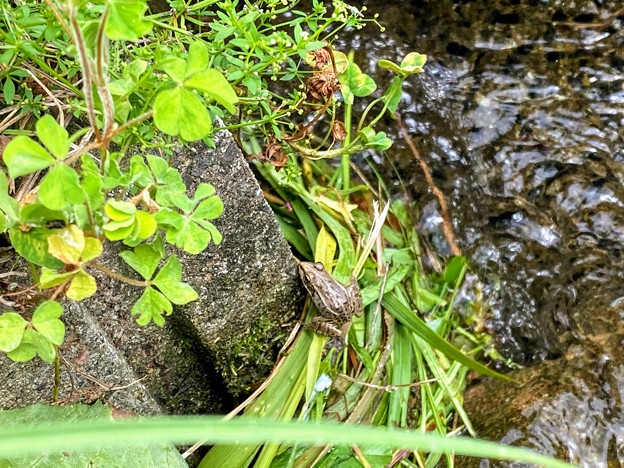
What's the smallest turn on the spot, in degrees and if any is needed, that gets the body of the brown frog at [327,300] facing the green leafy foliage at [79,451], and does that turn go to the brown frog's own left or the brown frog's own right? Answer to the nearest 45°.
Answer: approximately 90° to the brown frog's own left

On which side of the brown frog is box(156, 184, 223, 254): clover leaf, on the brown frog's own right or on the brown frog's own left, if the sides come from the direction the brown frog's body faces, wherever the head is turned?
on the brown frog's own left

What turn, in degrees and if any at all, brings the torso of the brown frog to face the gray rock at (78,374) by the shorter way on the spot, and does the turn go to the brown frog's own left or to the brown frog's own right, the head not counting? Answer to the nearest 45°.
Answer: approximately 90° to the brown frog's own left

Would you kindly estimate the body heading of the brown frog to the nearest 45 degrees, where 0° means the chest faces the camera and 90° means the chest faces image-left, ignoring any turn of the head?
approximately 135°

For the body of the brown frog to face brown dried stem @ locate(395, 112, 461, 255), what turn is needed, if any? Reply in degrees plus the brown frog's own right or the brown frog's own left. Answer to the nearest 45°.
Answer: approximately 90° to the brown frog's own right

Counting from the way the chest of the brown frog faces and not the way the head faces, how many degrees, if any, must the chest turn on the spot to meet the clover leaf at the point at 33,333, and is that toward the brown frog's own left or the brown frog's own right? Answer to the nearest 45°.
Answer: approximately 90° to the brown frog's own left

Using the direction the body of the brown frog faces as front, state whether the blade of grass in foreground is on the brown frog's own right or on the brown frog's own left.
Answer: on the brown frog's own left
